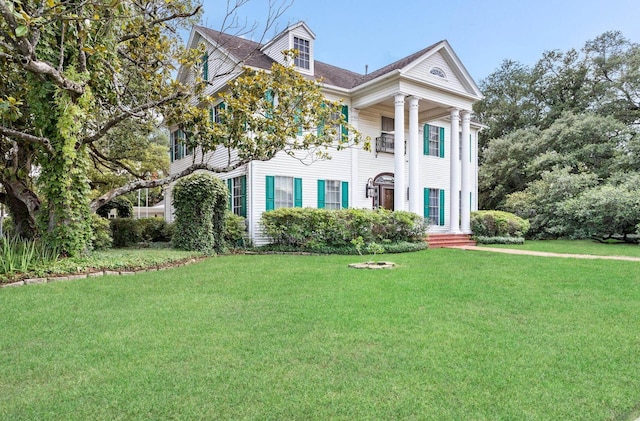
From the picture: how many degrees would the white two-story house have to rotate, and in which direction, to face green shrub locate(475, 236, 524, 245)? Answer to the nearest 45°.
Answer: approximately 45° to its left

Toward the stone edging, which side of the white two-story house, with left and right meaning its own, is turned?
right

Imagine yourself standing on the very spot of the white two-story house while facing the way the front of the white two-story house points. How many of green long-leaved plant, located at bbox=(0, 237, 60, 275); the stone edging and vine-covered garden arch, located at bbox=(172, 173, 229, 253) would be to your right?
3

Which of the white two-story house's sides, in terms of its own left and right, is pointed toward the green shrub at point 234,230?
right

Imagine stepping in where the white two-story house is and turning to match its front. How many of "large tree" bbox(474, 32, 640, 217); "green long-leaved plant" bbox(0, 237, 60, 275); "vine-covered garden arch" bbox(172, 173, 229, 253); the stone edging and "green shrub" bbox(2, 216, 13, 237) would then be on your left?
1

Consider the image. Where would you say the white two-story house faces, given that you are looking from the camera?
facing the viewer and to the right of the viewer

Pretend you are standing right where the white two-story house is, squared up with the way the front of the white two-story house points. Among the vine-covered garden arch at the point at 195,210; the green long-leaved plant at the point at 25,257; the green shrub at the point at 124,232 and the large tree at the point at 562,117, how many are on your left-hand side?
1

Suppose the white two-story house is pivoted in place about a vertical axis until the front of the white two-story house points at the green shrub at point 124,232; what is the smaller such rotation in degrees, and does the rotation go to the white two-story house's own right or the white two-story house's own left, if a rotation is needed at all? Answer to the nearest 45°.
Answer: approximately 135° to the white two-story house's own right

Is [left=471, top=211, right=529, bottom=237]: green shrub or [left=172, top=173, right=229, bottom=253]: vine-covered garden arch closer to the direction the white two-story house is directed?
the green shrub

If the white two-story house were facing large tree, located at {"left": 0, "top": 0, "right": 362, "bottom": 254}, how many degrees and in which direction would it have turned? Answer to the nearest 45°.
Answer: approximately 90° to its right

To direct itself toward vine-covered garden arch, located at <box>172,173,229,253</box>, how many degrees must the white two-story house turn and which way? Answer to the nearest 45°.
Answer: approximately 90° to its right

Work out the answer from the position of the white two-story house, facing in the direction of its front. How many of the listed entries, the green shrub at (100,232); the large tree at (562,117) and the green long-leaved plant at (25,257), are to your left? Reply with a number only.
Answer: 1

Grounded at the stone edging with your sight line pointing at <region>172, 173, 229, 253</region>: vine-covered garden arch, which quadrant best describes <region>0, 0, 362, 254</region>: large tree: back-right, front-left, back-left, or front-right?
front-left

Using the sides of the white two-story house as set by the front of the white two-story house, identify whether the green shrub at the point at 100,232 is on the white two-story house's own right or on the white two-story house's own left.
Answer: on the white two-story house's own right
